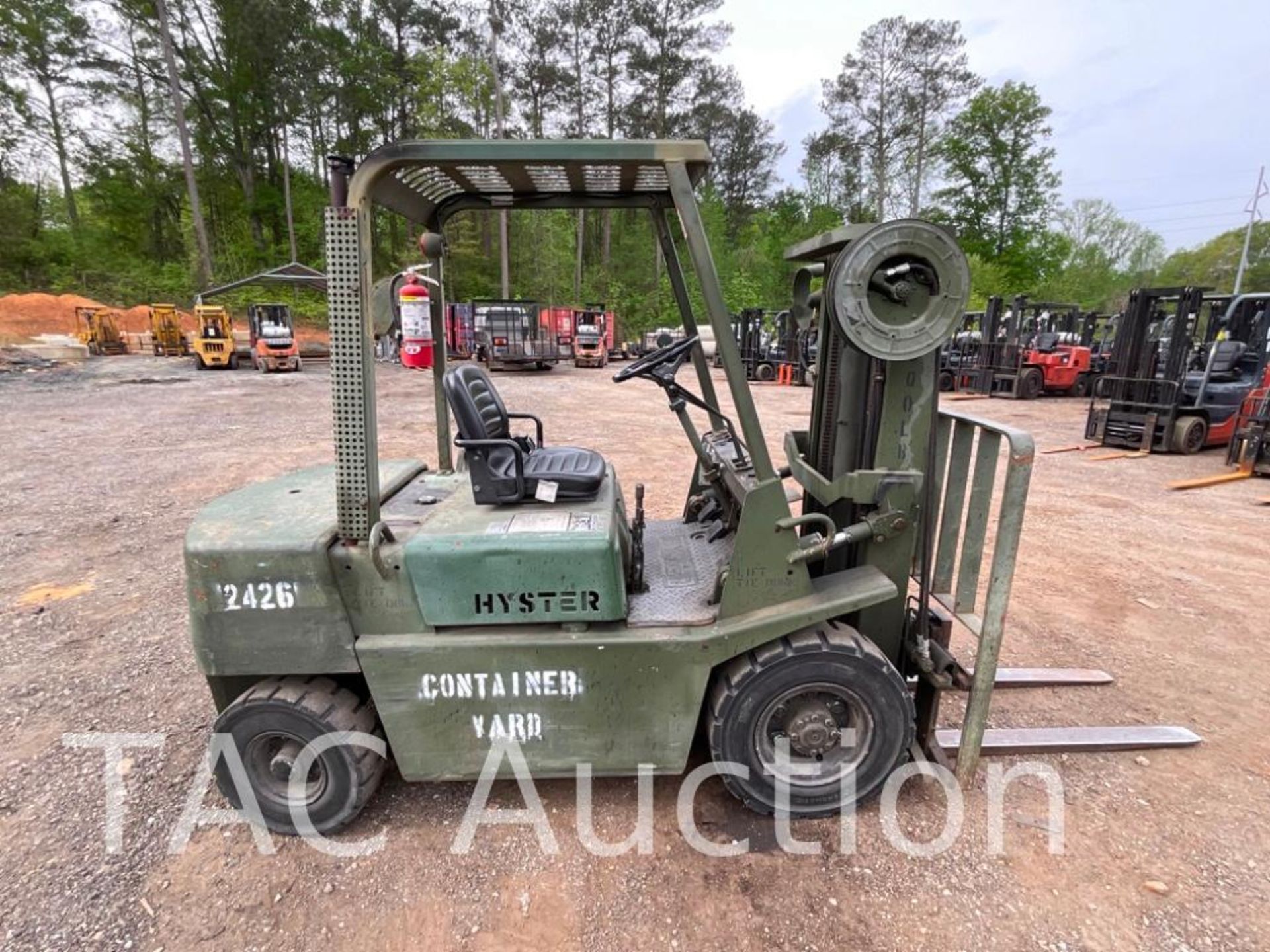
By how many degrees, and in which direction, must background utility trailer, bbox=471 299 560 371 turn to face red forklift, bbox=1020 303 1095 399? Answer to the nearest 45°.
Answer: approximately 90° to its right

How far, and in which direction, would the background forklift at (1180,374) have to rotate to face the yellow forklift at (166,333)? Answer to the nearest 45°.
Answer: approximately 45° to its right

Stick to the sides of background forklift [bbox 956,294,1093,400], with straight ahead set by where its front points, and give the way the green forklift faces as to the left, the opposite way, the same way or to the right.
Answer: the opposite way

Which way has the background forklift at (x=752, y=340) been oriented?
toward the camera

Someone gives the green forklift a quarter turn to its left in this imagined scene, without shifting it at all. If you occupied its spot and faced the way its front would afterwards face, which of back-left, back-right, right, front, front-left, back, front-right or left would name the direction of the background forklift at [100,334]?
front-left

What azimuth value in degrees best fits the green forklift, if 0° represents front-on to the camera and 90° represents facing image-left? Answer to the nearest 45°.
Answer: approximately 270°

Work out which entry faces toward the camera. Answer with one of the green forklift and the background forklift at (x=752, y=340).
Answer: the background forklift

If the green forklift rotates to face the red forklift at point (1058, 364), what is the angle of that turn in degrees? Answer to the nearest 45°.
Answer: approximately 45° to its left

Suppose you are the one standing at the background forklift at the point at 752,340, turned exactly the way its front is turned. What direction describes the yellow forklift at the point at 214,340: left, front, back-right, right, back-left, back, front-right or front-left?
right

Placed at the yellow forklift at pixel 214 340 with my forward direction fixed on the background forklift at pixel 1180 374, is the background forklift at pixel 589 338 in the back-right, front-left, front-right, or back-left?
front-left
